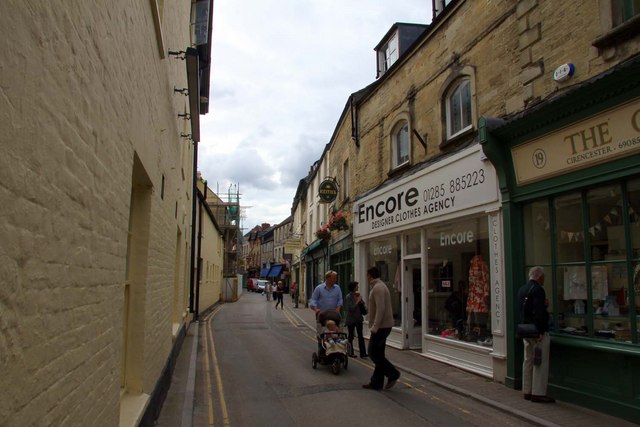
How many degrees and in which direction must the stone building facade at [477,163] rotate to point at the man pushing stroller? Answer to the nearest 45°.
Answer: approximately 45° to its right

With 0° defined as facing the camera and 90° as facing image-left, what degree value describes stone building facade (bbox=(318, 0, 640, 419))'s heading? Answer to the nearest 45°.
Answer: approximately 45°

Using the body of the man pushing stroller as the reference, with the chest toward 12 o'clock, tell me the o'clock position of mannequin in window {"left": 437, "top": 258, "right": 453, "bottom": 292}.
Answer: The mannequin in window is roughly at 9 o'clock from the man pushing stroller.

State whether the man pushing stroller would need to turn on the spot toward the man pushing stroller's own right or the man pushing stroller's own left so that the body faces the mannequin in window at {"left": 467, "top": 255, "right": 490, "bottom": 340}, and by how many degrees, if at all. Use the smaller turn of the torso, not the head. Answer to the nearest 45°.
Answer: approximately 90° to the man pushing stroller's own left

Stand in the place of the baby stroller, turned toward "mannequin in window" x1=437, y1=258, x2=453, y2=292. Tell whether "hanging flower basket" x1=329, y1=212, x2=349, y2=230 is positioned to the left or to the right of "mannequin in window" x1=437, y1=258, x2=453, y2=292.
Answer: left

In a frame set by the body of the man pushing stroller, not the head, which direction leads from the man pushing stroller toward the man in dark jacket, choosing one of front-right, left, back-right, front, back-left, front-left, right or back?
front-left

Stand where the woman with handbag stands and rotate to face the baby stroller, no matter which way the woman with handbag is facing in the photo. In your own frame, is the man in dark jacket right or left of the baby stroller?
left

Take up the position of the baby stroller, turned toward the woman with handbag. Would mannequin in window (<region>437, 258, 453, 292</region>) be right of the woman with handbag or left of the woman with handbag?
right

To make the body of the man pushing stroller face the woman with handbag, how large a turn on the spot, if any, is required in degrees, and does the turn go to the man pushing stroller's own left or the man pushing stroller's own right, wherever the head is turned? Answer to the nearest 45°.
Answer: approximately 135° to the man pushing stroller's own left

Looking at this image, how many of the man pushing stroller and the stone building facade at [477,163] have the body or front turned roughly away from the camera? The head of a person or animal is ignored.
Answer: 0

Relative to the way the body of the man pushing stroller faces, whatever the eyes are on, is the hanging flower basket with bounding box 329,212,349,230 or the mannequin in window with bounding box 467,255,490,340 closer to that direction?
the mannequin in window

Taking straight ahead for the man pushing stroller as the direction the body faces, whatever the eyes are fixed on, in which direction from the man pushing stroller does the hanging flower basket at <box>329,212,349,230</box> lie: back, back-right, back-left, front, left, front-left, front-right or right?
back
